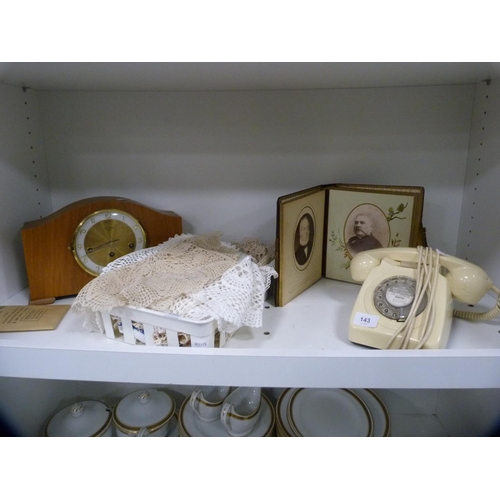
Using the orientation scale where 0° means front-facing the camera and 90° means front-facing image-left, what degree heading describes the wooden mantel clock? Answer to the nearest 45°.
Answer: approximately 315°

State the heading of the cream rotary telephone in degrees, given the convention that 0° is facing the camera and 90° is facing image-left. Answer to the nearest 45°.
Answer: approximately 45°
